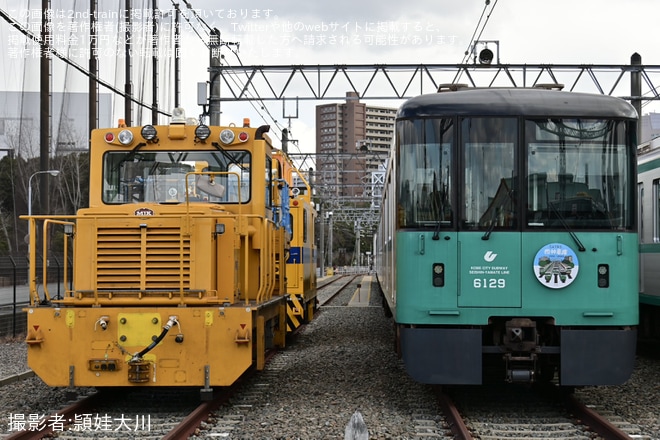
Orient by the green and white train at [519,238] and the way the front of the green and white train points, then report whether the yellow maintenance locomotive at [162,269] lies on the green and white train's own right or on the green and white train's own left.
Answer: on the green and white train's own right

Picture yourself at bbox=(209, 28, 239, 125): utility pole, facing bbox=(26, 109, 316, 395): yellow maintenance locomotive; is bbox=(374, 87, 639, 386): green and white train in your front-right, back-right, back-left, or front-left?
front-left

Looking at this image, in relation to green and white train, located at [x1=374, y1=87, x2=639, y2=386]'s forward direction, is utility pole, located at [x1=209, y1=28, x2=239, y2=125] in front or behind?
behind

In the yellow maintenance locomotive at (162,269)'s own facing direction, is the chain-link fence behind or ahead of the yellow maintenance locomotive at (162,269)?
behind

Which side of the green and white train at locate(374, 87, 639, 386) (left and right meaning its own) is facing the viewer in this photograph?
front

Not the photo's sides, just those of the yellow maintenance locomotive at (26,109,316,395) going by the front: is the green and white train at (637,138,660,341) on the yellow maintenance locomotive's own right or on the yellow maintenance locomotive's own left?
on the yellow maintenance locomotive's own left

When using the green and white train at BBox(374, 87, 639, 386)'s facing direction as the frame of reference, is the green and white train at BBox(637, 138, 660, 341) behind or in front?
behind

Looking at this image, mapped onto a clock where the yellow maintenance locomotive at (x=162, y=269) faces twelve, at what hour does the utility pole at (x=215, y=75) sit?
The utility pole is roughly at 6 o'clock from the yellow maintenance locomotive.

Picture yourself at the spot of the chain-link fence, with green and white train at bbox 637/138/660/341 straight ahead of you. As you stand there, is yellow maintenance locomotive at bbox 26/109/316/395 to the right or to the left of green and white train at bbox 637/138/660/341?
right

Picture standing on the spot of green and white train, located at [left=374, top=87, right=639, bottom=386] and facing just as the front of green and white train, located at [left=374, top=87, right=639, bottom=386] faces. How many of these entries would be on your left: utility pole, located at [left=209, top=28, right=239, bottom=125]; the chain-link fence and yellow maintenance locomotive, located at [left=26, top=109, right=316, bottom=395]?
0

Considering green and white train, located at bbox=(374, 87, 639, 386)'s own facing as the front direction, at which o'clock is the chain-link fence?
The chain-link fence is roughly at 4 o'clock from the green and white train.

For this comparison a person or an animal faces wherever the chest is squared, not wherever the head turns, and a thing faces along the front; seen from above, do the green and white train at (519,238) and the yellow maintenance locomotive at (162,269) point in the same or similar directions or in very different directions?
same or similar directions

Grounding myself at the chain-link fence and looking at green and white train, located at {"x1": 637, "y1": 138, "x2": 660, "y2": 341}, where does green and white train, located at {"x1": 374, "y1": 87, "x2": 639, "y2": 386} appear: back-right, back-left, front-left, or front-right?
front-right

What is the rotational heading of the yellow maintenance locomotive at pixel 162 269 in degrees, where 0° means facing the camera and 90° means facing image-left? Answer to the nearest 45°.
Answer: approximately 0°

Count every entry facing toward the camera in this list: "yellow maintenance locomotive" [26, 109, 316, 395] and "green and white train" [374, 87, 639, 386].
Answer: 2
